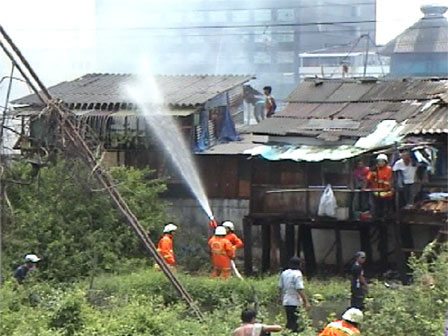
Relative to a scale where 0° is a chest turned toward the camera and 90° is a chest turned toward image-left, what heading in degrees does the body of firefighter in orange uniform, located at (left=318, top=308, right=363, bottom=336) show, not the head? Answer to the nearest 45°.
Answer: approximately 225°

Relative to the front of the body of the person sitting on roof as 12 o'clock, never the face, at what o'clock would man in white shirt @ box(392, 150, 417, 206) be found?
The man in white shirt is roughly at 8 o'clock from the person sitting on roof.

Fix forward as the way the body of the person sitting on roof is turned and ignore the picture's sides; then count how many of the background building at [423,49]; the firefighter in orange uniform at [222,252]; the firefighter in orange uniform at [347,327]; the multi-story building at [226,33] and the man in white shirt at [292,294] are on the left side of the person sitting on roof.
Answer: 3

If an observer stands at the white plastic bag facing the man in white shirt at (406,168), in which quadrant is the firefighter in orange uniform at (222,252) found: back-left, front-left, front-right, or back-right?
back-right

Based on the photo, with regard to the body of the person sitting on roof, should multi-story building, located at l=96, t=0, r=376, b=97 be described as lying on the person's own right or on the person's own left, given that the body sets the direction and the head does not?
on the person's own right

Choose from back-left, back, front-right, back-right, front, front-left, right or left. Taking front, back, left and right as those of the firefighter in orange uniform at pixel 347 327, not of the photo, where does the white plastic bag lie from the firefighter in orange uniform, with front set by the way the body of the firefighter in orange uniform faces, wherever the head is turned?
front-left

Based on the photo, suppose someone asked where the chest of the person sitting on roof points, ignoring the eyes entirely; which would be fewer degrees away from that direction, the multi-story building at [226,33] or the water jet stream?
the water jet stream
